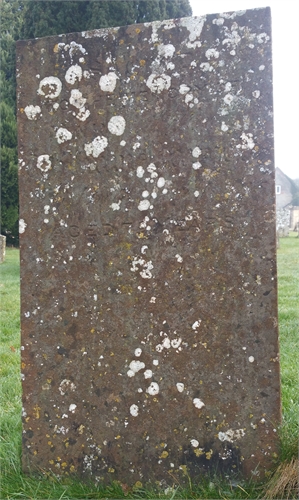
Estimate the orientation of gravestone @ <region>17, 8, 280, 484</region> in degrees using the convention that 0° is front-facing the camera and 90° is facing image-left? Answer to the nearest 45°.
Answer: approximately 0°
